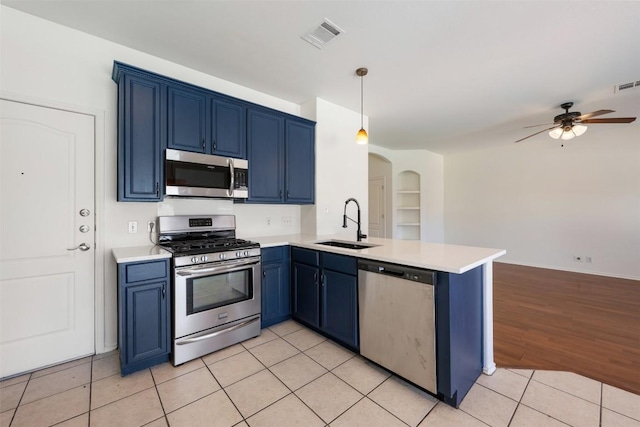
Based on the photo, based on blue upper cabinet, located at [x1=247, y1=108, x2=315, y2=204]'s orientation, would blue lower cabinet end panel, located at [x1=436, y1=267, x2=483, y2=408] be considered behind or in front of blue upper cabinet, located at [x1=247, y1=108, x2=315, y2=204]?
in front

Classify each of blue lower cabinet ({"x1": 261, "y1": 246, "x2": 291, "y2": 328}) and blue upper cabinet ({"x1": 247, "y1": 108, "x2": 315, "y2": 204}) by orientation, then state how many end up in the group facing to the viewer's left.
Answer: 0

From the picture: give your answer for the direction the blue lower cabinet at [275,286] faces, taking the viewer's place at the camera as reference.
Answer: facing the viewer and to the right of the viewer

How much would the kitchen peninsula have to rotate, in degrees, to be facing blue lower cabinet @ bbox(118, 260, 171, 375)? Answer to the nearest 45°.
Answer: approximately 45° to its right

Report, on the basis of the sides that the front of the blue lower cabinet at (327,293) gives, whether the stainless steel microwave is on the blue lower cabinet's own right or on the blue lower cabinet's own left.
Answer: on the blue lower cabinet's own right

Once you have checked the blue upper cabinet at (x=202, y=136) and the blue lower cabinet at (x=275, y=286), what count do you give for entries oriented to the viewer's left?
0

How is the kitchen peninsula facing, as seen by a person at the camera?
facing the viewer and to the left of the viewer

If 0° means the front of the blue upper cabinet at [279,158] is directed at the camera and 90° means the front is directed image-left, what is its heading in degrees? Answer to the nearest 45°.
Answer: approximately 315°
